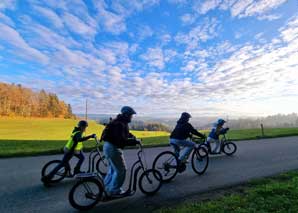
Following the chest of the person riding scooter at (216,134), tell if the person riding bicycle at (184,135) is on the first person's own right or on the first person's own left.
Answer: on the first person's own right

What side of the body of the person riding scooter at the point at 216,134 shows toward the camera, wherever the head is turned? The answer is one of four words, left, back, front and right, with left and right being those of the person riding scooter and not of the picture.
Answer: right

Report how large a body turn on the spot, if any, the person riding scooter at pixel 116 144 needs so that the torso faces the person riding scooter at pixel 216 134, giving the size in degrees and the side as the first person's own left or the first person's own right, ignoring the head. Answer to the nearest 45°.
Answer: approximately 45° to the first person's own left

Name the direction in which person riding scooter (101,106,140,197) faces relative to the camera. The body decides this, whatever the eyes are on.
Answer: to the viewer's right

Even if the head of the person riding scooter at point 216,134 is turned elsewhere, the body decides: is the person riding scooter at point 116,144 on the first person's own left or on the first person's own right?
on the first person's own right

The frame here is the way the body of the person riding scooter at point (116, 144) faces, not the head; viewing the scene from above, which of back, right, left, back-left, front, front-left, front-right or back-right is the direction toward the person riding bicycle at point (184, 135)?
front-left

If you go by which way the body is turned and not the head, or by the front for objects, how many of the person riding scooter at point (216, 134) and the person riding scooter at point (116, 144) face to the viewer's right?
2
